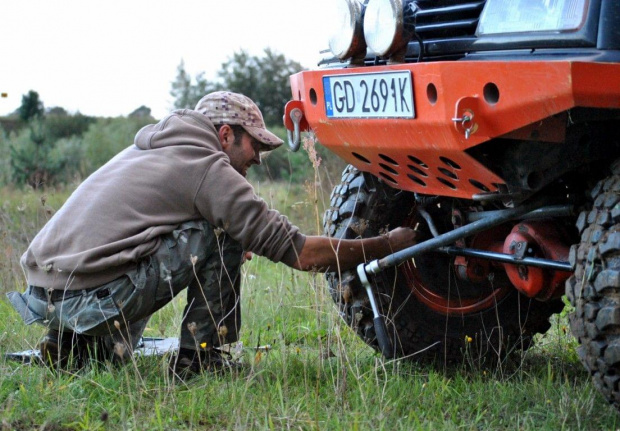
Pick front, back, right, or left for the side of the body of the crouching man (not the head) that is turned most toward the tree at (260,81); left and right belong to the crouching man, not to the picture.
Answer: left

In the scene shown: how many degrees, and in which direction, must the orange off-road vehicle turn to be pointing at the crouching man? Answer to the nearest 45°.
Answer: approximately 45° to its right

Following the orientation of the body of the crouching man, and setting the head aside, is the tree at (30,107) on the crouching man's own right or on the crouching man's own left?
on the crouching man's own left

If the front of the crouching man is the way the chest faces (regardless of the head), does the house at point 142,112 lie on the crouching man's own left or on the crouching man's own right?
on the crouching man's own left

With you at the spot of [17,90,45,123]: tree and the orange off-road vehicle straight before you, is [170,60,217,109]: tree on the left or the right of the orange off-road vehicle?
left

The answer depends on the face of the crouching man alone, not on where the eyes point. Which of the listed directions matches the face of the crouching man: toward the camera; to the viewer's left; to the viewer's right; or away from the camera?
to the viewer's right

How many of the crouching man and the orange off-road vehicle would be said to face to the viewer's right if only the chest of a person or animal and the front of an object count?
1

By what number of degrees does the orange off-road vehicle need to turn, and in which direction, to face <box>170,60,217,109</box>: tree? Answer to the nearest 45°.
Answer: approximately 135° to its right

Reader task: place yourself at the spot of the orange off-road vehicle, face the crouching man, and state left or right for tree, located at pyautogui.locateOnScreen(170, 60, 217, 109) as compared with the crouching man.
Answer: right

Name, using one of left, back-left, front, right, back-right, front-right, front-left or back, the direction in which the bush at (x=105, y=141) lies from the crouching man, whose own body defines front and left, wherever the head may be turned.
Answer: left

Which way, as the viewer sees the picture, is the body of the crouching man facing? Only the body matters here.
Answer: to the viewer's right

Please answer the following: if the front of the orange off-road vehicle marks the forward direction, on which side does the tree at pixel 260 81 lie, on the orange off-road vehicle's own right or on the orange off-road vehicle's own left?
on the orange off-road vehicle's own right
